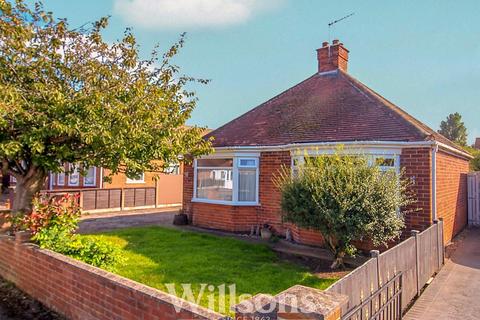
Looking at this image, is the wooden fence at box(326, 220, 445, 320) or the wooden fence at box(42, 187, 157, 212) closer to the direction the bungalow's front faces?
the wooden fence at box(326, 220, 445, 320)

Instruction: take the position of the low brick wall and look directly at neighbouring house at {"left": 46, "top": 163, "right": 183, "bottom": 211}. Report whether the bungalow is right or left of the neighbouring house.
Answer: right

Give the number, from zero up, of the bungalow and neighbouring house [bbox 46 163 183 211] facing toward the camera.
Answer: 2

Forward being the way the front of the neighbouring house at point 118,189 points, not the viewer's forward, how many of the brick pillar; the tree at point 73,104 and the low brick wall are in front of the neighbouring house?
3

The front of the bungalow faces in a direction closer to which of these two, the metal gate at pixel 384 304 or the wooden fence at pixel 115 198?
the metal gate

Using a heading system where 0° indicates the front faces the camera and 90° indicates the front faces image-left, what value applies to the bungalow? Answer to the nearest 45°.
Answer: approximately 0°

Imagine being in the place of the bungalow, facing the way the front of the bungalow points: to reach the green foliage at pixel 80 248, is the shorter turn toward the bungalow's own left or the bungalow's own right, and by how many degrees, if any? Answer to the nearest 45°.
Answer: approximately 45° to the bungalow's own right

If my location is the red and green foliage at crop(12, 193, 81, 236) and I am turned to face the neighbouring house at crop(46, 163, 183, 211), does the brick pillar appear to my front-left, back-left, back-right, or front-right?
back-right
